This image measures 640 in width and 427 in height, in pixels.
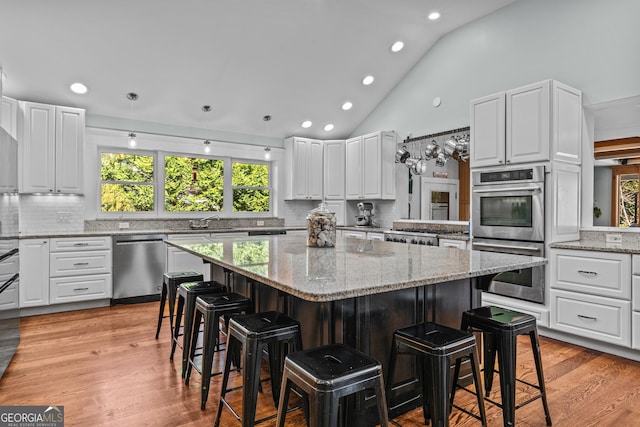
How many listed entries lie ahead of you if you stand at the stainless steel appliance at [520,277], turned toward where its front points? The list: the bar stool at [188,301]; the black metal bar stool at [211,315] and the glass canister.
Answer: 3

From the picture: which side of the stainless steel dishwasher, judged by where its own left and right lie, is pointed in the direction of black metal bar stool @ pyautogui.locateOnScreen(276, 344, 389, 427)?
front

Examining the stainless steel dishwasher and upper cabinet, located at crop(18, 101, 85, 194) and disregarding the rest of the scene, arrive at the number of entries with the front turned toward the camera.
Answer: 2

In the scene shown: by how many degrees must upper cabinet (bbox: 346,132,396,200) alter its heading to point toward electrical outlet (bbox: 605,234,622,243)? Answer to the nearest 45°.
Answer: approximately 90° to its left

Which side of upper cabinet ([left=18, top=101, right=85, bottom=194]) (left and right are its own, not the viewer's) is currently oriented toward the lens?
front

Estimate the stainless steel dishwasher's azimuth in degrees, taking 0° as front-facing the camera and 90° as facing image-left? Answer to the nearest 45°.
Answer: approximately 0°

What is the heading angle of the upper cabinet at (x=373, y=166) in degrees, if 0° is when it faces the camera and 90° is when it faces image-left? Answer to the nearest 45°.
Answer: approximately 45°

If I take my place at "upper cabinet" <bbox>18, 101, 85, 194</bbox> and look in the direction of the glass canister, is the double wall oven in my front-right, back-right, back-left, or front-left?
front-left

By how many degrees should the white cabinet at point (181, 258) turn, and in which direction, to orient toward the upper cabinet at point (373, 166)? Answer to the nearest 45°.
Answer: approximately 90° to its left

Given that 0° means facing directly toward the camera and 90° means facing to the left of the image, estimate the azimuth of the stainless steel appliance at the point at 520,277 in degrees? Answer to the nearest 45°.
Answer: approximately 45°

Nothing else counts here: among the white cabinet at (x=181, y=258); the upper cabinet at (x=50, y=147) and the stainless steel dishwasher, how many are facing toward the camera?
3

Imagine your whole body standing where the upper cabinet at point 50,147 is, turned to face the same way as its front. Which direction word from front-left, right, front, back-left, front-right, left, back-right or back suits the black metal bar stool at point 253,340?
front

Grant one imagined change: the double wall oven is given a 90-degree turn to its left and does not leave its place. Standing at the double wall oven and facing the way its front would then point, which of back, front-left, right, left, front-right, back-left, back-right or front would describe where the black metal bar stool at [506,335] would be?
front-right

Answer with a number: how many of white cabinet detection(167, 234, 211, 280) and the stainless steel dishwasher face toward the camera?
2

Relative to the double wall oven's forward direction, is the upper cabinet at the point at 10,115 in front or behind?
in front

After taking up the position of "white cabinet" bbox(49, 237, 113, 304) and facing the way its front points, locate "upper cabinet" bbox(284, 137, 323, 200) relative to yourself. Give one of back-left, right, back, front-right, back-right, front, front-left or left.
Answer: front-left

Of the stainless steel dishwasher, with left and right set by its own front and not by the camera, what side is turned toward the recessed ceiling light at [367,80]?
left
